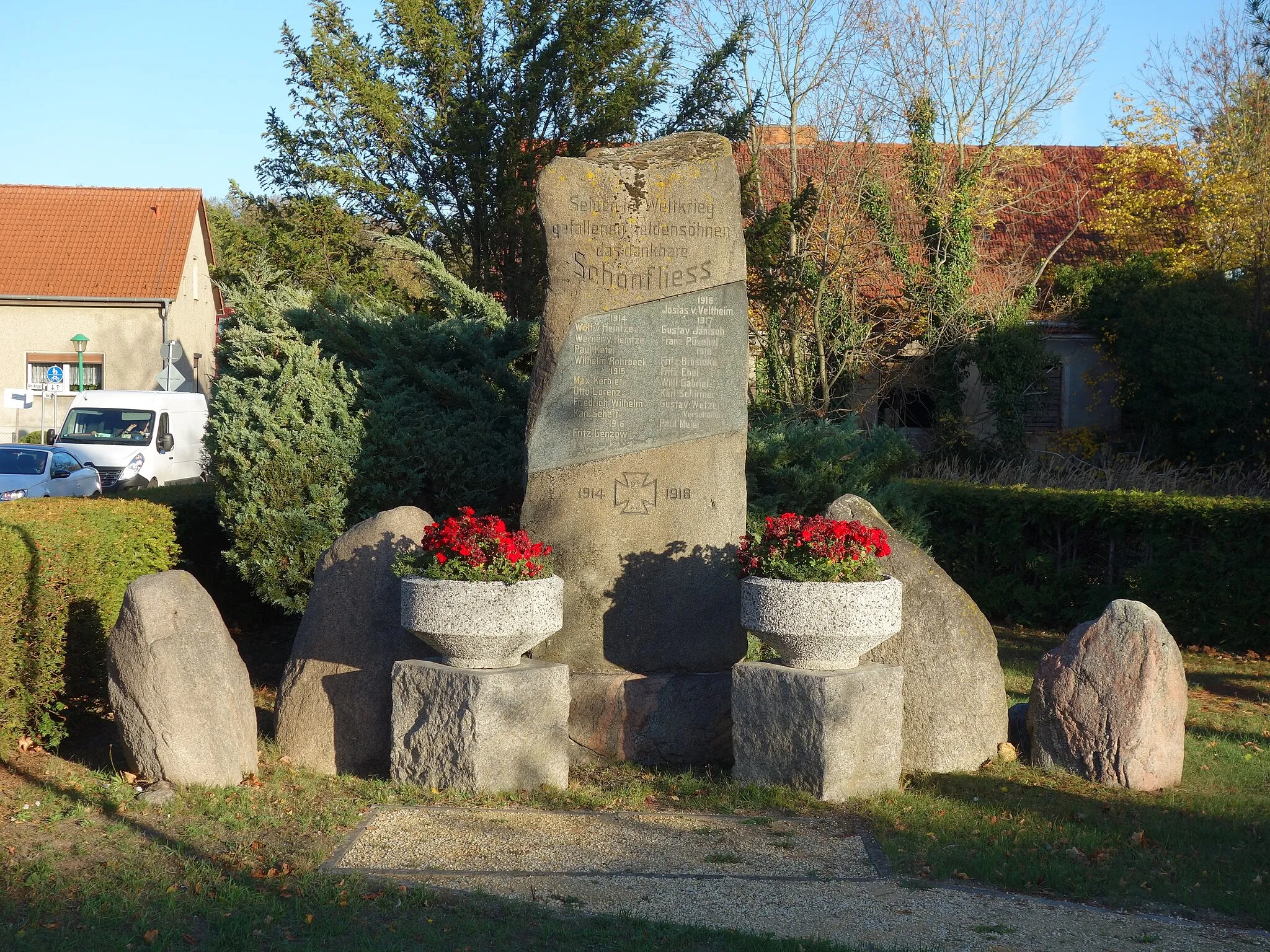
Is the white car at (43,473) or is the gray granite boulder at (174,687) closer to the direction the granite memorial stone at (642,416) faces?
the gray granite boulder

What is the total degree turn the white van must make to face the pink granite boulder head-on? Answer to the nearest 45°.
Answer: approximately 45° to its left

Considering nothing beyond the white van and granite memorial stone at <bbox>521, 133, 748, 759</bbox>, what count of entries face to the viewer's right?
0

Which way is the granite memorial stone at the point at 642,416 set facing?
toward the camera

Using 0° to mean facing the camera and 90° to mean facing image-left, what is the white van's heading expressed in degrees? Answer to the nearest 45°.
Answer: approximately 45°

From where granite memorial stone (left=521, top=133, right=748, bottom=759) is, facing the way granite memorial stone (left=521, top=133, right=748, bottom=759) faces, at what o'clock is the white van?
The white van is roughly at 5 o'clock from the granite memorial stone.

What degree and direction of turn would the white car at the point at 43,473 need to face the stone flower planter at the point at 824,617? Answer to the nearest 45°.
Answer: approximately 45° to its left

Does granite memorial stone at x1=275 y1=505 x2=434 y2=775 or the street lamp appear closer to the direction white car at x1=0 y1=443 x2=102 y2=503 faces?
the granite memorial stone
